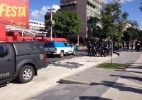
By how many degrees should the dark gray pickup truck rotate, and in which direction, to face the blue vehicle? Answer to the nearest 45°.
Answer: approximately 135° to its right

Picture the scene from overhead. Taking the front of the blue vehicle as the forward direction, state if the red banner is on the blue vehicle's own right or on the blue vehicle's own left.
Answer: on the blue vehicle's own left
